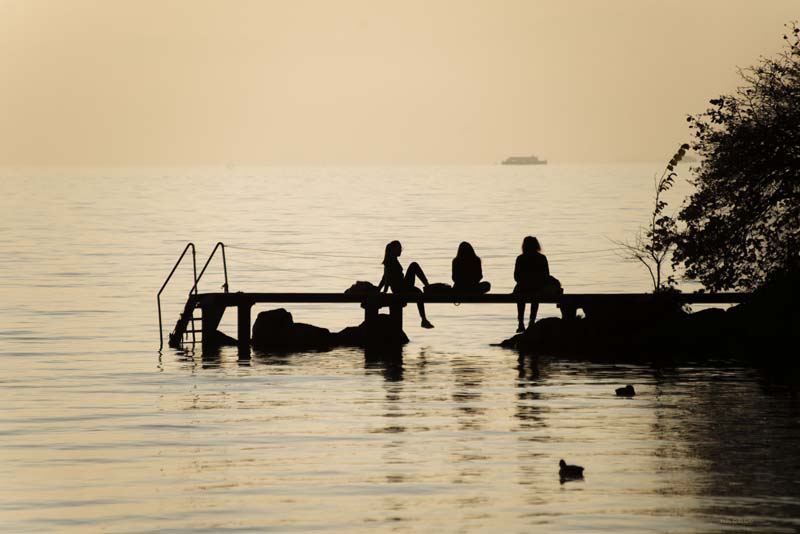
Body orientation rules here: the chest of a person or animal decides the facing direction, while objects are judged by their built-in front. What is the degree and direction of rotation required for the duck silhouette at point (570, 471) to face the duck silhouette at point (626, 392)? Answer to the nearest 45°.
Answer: approximately 90° to its right

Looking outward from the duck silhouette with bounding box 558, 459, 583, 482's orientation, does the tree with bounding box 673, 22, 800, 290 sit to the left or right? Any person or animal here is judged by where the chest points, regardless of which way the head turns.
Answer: on its right

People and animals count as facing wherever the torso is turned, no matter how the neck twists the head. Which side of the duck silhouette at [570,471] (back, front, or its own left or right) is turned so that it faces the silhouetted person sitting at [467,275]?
right

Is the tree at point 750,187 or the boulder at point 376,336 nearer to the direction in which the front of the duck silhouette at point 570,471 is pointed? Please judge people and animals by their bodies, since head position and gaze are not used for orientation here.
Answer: the boulder

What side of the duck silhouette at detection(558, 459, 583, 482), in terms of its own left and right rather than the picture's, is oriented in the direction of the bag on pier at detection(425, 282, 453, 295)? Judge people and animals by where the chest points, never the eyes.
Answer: right

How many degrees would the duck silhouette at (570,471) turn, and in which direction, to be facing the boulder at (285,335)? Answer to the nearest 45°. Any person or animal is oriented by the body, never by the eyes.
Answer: approximately 45° to its right

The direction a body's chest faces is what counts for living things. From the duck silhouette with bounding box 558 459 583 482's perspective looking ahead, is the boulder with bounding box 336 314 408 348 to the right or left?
on its right

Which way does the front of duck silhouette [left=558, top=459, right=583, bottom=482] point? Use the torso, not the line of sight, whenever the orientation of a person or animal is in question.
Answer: to the viewer's left
